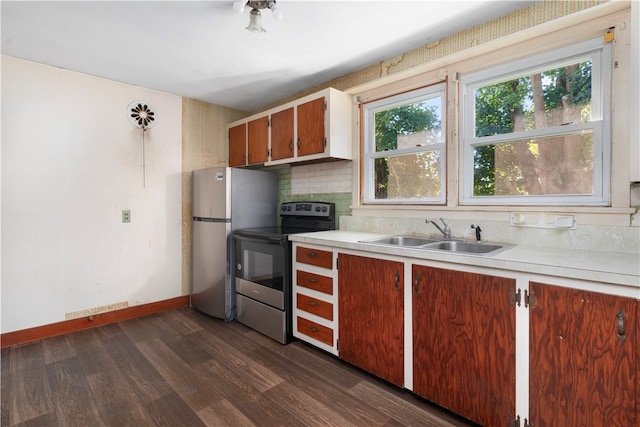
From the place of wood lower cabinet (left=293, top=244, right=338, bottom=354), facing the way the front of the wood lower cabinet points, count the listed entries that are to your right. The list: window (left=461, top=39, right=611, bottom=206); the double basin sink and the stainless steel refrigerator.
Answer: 1

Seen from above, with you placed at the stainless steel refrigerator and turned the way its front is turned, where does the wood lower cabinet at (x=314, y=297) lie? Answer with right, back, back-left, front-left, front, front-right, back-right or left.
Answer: left

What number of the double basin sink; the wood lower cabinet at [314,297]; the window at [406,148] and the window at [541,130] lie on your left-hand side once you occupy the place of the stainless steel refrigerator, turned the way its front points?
4

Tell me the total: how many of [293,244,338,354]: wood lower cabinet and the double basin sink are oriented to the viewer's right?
0

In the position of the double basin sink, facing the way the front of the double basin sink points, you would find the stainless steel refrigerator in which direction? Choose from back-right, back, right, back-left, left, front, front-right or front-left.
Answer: front-right

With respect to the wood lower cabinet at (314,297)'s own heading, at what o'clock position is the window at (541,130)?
The window is roughly at 8 o'clock from the wood lower cabinet.

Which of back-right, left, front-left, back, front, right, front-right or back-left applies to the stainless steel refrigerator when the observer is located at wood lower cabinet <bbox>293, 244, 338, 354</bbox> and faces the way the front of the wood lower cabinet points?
right

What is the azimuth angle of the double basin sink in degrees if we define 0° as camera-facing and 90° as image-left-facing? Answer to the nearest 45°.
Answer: approximately 45°

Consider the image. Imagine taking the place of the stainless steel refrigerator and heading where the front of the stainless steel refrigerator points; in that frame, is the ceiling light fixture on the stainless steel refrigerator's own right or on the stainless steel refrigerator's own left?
on the stainless steel refrigerator's own left

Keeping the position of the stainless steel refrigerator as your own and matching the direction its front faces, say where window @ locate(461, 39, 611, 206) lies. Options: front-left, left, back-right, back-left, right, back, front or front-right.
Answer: left
